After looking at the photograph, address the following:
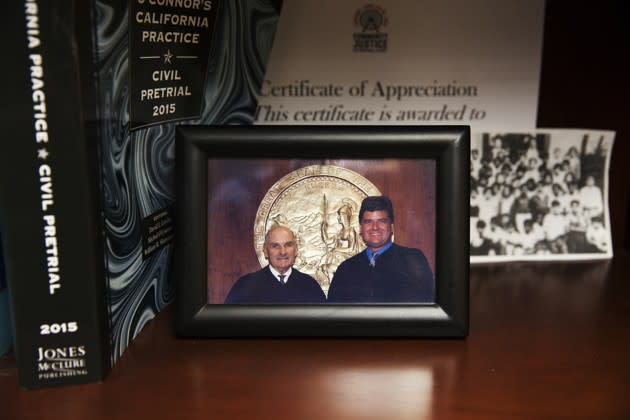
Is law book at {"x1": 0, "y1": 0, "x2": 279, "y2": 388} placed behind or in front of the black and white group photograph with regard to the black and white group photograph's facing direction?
in front

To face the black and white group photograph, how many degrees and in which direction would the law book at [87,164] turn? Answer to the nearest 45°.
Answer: approximately 45° to its left

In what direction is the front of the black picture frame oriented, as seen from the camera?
facing the viewer

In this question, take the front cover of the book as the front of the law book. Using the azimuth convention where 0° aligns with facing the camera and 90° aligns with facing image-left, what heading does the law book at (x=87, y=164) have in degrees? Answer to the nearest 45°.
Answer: approximately 315°
